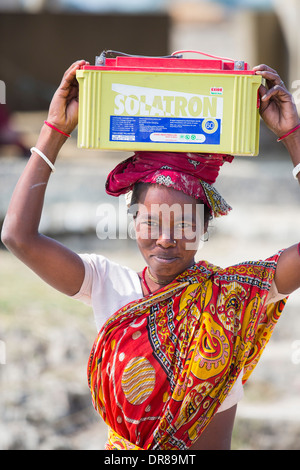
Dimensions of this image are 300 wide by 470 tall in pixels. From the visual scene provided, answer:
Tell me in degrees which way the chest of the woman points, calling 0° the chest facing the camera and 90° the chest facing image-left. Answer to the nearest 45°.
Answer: approximately 0°
